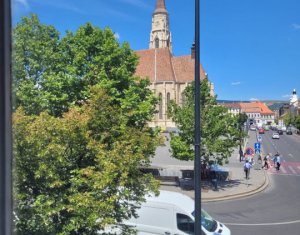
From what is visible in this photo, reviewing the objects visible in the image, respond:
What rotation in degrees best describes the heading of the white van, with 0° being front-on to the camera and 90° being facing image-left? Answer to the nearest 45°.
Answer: approximately 315°

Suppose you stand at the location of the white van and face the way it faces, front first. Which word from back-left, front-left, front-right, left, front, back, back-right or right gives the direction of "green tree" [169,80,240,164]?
back-left
